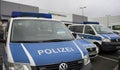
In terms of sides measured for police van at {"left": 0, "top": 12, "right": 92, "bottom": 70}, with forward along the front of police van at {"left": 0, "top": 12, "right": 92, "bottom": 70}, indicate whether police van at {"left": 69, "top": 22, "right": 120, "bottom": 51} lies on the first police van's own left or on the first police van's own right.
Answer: on the first police van's own left

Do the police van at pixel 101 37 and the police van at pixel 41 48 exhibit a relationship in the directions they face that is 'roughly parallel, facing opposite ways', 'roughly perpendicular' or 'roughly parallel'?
roughly parallel

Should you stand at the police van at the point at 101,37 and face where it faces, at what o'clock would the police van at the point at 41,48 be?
the police van at the point at 41,48 is roughly at 2 o'clock from the police van at the point at 101,37.

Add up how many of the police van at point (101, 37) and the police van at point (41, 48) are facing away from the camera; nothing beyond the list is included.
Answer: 0
